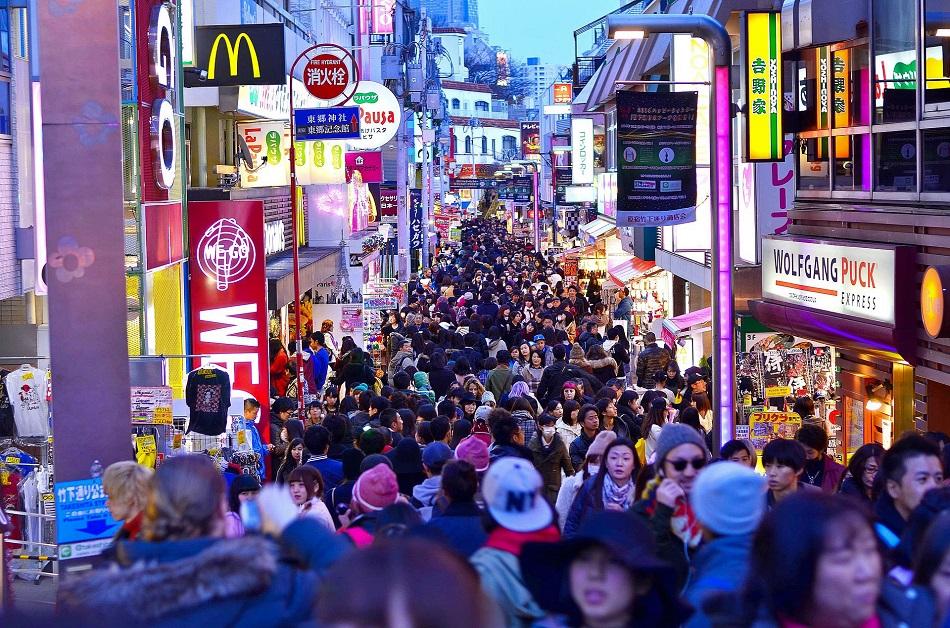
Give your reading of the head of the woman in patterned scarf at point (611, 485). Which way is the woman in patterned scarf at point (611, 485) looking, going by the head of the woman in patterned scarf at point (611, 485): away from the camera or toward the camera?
toward the camera

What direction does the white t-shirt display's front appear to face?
toward the camera

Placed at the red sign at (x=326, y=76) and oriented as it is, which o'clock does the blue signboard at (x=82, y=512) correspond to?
The blue signboard is roughly at 12 o'clock from the red sign.

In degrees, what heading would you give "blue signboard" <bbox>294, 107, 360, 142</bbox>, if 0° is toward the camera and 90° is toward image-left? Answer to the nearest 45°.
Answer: approximately 0°

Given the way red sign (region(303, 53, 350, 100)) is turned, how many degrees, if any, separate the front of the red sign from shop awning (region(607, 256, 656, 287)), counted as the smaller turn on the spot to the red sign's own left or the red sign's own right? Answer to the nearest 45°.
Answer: approximately 135° to the red sign's own left

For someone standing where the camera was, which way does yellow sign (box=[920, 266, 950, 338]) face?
facing the viewer and to the left of the viewer

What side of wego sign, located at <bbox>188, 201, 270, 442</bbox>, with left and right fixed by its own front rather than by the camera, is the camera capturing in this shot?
front

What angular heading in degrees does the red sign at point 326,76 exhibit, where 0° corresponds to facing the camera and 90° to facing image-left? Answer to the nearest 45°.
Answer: approximately 0°

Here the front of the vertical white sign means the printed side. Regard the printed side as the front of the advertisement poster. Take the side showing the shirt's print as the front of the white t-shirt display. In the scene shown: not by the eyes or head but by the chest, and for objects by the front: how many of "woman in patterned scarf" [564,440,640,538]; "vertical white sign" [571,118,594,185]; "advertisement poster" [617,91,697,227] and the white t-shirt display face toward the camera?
4

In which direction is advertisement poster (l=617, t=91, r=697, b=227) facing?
toward the camera

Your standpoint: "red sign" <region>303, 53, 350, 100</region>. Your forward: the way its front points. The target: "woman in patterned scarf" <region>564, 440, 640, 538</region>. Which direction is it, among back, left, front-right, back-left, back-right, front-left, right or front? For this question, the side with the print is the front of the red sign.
front

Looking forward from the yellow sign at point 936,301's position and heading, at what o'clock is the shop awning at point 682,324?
The shop awning is roughly at 4 o'clock from the yellow sign.

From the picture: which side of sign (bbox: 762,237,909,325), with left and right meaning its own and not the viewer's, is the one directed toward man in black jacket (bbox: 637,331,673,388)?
right

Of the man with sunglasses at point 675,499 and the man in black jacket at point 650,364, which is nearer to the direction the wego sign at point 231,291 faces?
the man with sunglasses

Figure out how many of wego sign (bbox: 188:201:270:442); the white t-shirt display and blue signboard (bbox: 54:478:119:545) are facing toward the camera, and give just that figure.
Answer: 3
